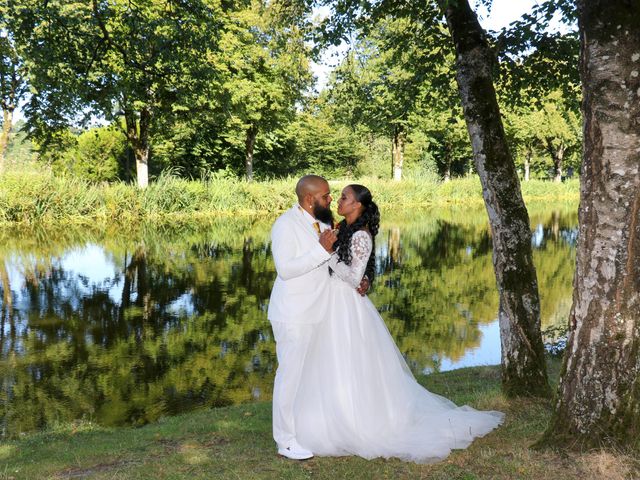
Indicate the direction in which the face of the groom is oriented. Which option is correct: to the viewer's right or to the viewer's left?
to the viewer's right

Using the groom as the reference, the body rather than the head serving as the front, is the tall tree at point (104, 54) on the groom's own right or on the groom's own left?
on the groom's own left

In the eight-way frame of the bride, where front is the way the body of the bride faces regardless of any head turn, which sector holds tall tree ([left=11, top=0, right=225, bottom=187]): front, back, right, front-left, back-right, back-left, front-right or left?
front-right

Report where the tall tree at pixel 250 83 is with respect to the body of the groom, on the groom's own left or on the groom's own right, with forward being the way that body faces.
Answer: on the groom's own left

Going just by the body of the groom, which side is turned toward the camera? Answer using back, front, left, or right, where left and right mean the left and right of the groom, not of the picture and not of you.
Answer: right

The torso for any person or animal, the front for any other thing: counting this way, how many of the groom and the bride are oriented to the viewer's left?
1

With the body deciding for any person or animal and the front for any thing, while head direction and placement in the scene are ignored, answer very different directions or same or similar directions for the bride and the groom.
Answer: very different directions

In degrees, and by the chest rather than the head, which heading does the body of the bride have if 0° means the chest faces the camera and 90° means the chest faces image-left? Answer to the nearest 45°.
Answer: approximately 90°
